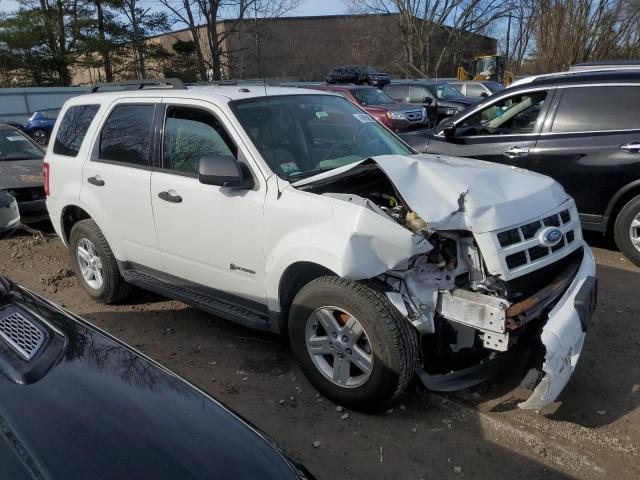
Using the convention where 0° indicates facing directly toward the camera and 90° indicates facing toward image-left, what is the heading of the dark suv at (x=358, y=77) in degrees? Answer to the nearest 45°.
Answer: approximately 315°

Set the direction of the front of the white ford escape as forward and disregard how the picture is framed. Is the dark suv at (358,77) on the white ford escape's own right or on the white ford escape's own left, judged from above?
on the white ford escape's own left

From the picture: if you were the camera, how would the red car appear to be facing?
facing the viewer and to the right of the viewer

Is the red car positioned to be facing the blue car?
no

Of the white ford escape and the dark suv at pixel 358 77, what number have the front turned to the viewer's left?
0

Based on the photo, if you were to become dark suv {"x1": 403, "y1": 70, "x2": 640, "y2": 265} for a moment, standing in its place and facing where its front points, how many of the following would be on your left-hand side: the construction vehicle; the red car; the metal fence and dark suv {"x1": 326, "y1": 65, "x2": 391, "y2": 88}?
0

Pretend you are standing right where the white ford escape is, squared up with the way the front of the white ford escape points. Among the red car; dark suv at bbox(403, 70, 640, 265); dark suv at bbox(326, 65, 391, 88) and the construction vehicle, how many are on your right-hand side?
0

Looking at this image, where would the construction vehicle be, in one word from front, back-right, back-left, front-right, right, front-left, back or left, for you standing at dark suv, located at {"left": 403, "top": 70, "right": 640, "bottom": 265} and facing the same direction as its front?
right

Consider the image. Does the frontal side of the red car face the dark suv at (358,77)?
no

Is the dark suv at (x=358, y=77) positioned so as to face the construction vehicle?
no

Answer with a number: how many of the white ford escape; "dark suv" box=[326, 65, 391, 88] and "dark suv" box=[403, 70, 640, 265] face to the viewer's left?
1

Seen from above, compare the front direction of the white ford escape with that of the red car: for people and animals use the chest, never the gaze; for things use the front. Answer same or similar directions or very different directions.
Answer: same or similar directions

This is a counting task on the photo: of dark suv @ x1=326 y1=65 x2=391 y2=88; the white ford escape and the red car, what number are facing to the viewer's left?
0

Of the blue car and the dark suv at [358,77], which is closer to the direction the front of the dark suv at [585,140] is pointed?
the blue car

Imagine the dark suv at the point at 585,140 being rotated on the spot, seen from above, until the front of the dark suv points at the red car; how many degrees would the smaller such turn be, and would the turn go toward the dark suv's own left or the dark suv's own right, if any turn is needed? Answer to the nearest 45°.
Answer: approximately 45° to the dark suv's own right

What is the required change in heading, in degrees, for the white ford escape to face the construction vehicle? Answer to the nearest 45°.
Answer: approximately 135° to its left

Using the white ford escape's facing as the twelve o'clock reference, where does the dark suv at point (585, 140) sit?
The dark suv is roughly at 9 o'clock from the white ford escape.

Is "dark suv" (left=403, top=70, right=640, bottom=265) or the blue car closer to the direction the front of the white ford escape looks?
the dark suv

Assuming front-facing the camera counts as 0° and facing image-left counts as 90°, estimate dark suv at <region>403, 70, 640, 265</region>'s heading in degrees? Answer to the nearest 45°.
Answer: approximately 90°
